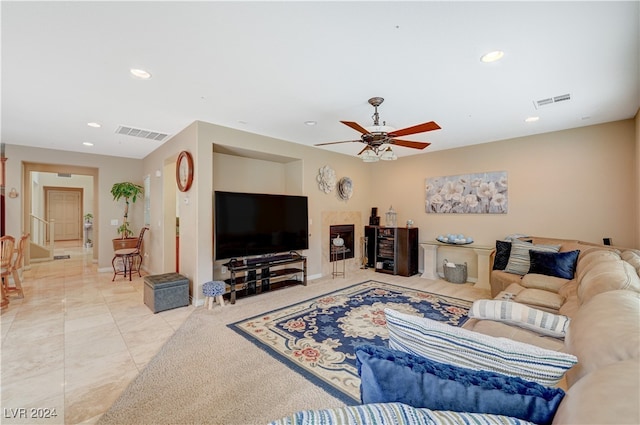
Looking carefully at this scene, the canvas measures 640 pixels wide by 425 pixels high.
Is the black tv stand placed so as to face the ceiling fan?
yes

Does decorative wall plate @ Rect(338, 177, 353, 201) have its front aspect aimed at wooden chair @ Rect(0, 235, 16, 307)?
no

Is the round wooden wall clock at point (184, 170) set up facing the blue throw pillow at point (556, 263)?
no

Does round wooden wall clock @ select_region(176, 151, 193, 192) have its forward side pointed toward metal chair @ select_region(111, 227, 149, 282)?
no

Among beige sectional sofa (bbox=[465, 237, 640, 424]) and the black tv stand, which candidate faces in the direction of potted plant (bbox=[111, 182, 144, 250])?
the beige sectional sofa

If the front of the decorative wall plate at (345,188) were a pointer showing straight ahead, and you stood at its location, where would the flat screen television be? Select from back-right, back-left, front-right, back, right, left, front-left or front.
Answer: right

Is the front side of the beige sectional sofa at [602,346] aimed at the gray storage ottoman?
yes

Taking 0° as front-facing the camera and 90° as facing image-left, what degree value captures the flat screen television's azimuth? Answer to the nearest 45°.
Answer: approximately 315°

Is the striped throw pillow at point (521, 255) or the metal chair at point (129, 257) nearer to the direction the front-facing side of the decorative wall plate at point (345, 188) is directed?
the striped throw pillow

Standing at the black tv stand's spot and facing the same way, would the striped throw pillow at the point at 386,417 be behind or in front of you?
in front

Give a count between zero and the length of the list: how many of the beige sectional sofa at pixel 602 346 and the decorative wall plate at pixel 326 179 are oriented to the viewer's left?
1

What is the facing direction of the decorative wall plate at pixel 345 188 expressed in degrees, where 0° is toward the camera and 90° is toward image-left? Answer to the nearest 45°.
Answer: approximately 315°

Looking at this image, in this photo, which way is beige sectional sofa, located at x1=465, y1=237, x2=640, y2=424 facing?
to the viewer's left
